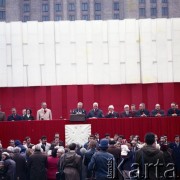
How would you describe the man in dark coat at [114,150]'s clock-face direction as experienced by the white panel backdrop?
The man in dark coat is roughly at 12 o'clock from the white panel backdrop.

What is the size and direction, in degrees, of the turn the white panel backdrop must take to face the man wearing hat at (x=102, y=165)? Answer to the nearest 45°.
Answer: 0° — it already faces them

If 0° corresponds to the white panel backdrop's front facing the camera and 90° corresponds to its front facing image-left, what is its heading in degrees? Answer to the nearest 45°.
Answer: approximately 0°
